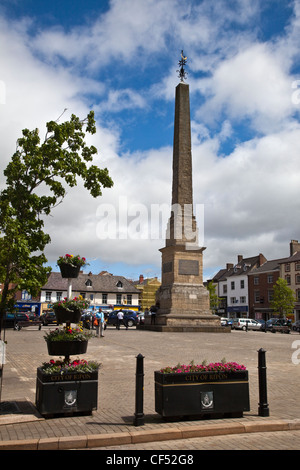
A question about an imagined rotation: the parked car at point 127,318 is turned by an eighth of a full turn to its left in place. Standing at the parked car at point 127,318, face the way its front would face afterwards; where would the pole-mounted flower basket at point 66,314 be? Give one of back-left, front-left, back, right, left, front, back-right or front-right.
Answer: front-left

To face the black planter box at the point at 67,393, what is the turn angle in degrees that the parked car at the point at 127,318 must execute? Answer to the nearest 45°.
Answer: approximately 90° to its left

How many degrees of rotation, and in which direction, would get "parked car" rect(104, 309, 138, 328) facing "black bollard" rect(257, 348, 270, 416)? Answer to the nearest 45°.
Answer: approximately 90° to its left

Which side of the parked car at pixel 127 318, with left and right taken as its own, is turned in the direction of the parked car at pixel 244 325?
back

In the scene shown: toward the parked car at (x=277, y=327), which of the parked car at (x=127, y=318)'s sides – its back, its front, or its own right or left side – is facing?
back

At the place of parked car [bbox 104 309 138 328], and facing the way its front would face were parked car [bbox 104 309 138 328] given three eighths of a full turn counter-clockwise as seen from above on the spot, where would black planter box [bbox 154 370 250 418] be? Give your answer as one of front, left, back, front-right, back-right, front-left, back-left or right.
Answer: front-right

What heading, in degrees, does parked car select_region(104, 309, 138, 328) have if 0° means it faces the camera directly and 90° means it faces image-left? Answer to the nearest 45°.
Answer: approximately 90°

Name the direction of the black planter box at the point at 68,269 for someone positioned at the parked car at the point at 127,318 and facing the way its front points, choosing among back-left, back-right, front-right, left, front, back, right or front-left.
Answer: left

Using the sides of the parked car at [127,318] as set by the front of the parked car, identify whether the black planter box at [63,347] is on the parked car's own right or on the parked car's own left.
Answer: on the parked car's own left
